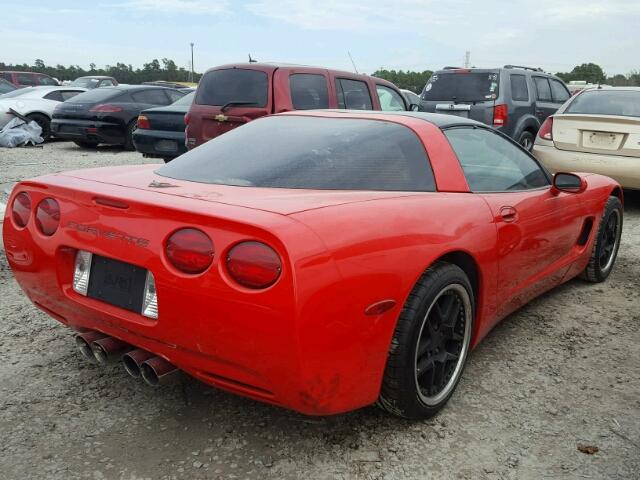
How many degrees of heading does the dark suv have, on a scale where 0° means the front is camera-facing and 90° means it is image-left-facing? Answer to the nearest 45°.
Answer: approximately 225°

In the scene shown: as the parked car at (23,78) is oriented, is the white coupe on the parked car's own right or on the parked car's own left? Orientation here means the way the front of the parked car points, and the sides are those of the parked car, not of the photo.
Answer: on the parked car's own right

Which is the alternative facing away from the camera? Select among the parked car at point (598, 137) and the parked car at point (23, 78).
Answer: the parked car at point (598, 137)

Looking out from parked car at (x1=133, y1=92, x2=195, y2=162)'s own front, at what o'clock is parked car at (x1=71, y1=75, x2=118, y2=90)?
parked car at (x1=71, y1=75, x2=118, y2=90) is roughly at 10 o'clock from parked car at (x1=133, y1=92, x2=195, y2=162).

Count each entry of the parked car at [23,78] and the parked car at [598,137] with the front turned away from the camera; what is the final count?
1

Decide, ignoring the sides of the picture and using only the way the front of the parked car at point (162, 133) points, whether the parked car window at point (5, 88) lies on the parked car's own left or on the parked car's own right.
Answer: on the parked car's own left

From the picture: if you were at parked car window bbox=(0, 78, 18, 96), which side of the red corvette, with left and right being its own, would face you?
left

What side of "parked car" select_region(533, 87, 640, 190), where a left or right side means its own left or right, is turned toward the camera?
back

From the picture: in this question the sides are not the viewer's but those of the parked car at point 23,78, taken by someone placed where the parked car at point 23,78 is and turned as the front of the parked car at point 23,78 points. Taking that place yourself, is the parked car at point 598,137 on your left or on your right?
on your right
